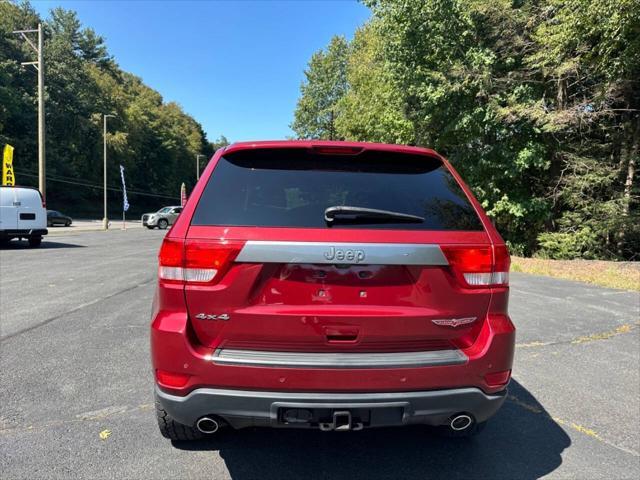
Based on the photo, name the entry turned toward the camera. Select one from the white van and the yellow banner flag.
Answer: the yellow banner flag

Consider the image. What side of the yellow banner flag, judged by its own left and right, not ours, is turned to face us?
front

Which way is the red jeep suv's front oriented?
away from the camera

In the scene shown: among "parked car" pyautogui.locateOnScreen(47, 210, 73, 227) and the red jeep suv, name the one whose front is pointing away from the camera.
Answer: the red jeep suv

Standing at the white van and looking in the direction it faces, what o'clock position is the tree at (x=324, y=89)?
The tree is roughly at 2 o'clock from the white van.

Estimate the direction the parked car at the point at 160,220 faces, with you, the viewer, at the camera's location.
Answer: facing the viewer and to the left of the viewer

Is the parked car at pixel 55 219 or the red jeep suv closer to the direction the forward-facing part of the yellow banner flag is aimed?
the red jeep suv

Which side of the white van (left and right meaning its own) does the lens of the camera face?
back

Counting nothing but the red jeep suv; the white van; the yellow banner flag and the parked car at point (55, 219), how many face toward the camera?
1

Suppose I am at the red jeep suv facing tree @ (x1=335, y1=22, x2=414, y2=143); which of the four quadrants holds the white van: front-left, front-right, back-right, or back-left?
front-left

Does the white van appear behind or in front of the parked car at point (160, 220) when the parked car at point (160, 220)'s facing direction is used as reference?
in front
